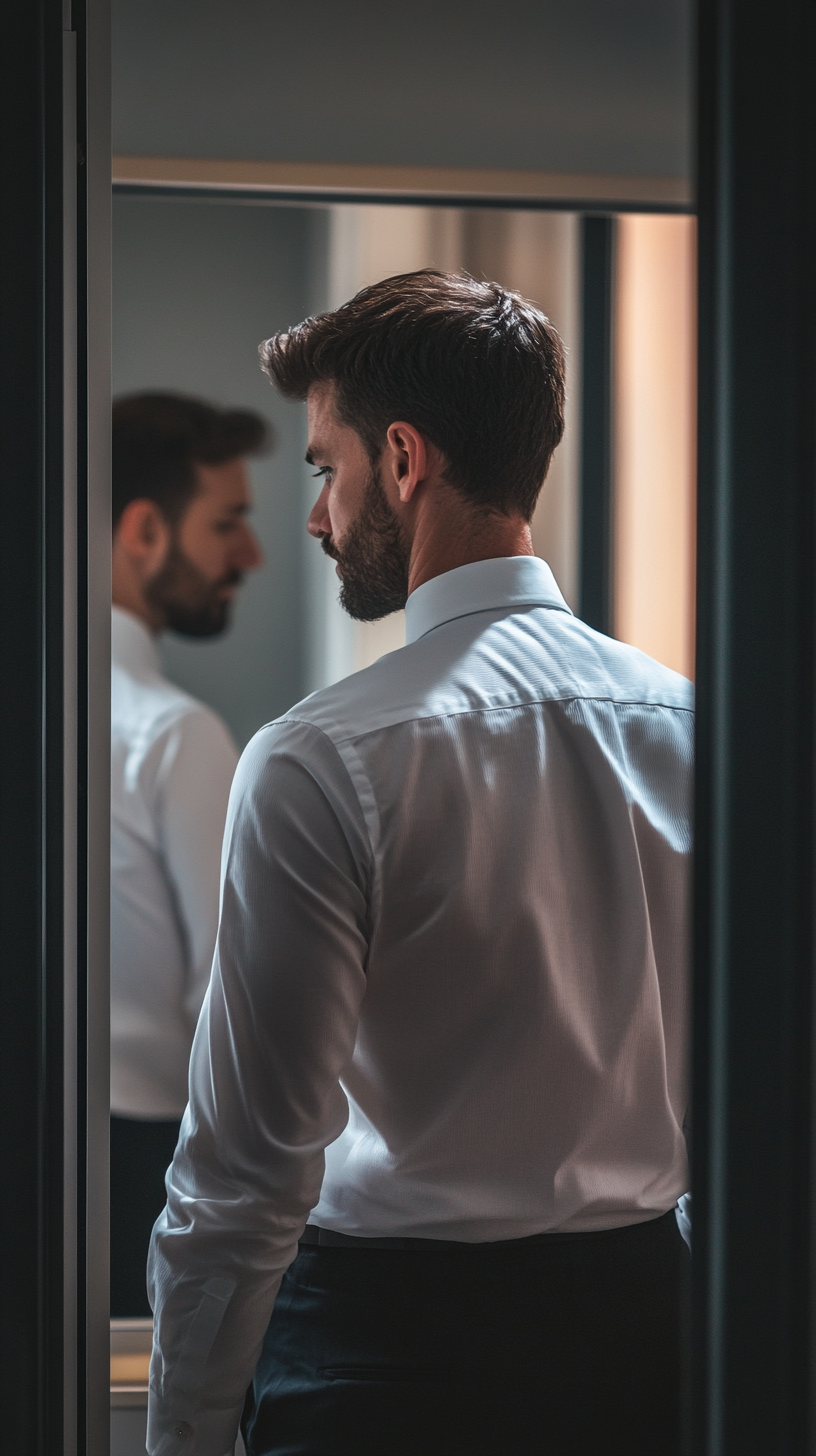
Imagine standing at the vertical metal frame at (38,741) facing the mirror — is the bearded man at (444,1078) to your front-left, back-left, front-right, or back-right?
front-right

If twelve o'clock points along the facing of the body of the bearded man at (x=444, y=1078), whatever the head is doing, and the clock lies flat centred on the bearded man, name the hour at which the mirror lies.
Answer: The mirror is roughly at 1 o'clock from the bearded man.

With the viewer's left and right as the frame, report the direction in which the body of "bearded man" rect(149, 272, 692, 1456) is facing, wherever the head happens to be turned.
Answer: facing away from the viewer and to the left of the viewer
